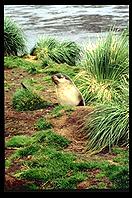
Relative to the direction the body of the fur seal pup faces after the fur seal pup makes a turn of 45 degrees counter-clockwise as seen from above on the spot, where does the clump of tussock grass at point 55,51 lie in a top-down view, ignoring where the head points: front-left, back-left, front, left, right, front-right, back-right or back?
back

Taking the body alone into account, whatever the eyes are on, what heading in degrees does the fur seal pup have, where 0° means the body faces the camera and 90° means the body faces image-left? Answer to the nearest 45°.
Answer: approximately 45°

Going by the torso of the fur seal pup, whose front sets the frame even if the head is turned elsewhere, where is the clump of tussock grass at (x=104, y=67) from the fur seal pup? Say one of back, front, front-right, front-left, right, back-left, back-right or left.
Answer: back

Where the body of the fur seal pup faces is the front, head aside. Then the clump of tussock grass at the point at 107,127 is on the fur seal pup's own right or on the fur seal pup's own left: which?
on the fur seal pup's own left

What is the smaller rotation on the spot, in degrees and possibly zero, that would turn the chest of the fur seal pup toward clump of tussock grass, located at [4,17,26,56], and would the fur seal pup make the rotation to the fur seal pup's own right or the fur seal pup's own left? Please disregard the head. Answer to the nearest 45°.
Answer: approximately 90° to the fur seal pup's own right
